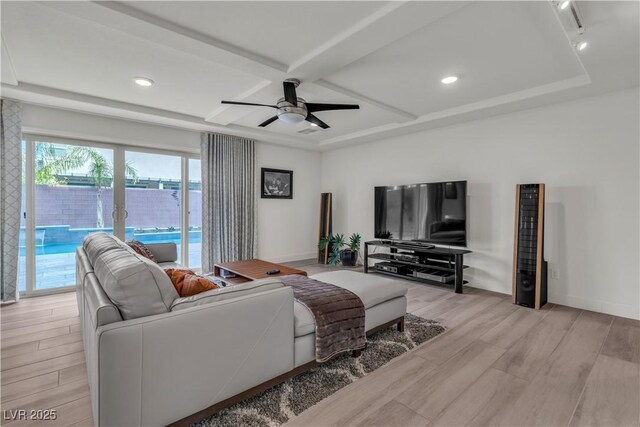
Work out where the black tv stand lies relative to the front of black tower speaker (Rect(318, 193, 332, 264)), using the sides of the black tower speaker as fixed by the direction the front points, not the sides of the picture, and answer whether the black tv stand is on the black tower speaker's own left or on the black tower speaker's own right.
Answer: on the black tower speaker's own left

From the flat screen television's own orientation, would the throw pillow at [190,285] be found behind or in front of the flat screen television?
in front

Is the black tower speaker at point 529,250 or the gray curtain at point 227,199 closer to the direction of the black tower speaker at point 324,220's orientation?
the gray curtain

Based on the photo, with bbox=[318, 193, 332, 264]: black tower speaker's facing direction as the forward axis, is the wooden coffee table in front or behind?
in front

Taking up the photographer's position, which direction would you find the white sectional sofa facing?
facing away from the viewer and to the right of the viewer

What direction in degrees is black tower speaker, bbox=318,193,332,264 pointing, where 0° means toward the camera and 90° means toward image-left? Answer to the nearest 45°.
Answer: approximately 45°

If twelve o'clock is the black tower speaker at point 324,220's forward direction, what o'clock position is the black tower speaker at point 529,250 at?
the black tower speaker at point 529,250 is roughly at 9 o'clock from the black tower speaker at point 324,220.

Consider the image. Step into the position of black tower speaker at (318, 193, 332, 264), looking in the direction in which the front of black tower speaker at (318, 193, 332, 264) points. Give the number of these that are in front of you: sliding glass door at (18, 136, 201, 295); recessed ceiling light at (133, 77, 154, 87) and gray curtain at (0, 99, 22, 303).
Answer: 3

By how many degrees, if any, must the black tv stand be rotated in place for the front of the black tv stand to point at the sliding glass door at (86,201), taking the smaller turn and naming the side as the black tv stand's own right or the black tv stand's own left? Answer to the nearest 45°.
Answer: approximately 45° to the black tv stand's own right
